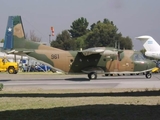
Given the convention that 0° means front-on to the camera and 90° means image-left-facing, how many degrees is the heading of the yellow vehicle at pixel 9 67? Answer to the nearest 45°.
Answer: approximately 270°

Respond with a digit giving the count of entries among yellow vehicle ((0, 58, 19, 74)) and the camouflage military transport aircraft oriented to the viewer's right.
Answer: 2

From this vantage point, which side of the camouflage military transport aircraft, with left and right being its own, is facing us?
right

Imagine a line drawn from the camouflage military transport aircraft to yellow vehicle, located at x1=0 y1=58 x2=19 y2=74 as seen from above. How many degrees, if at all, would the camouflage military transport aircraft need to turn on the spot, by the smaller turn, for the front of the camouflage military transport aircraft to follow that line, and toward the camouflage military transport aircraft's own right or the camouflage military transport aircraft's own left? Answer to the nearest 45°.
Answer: approximately 135° to the camouflage military transport aircraft's own left
